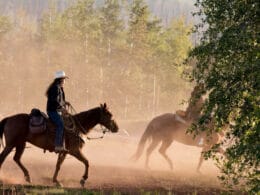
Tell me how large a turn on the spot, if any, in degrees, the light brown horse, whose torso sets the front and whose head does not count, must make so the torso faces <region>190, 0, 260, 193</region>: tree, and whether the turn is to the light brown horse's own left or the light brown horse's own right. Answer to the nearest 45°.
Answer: approximately 90° to the light brown horse's own right

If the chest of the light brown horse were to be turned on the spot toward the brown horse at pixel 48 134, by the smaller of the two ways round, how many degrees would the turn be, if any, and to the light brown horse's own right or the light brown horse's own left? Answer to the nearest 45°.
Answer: approximately 135° to the light brown horse's own right

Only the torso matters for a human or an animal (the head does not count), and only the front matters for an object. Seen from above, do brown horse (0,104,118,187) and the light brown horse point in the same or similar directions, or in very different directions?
same or similar directions

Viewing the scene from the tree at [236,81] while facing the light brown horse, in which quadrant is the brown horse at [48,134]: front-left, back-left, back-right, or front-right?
front-left

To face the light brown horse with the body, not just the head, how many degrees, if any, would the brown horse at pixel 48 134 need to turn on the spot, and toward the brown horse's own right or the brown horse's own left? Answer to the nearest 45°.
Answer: approximately 45° to the brown horse's own left

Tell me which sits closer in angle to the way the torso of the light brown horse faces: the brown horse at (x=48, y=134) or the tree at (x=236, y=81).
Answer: the tree

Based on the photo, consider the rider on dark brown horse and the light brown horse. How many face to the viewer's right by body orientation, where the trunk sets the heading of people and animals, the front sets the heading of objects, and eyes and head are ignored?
2

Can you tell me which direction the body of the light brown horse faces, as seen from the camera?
to the viewer's right

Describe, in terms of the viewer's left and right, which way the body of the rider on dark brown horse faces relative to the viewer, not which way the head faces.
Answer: facing to the right of the viewer

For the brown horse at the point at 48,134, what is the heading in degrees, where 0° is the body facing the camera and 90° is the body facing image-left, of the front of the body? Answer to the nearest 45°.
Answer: approximately 270°

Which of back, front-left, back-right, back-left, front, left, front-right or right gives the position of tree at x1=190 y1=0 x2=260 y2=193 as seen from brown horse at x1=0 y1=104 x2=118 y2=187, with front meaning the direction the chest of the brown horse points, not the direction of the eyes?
front-right
